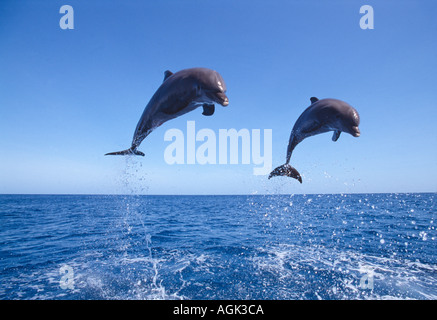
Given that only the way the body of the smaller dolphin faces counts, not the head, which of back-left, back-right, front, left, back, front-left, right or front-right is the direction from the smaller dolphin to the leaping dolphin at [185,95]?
back-right

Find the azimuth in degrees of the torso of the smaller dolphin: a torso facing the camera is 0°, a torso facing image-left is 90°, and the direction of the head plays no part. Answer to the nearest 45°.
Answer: approximately 270°
